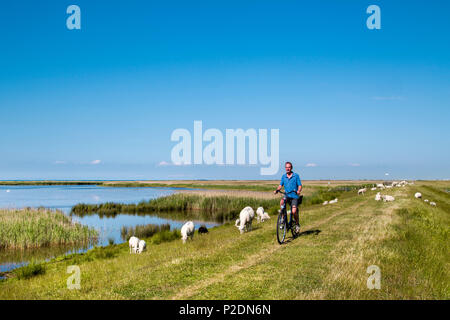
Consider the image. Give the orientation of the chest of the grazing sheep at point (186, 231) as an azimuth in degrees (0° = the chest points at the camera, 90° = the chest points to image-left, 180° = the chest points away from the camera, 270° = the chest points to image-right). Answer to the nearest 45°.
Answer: approximately 45°

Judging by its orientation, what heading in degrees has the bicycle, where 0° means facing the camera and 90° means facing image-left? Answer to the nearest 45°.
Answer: approximately 45°

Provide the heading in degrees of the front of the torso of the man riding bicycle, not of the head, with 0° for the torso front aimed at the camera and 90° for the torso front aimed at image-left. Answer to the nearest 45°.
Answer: approximately 45°

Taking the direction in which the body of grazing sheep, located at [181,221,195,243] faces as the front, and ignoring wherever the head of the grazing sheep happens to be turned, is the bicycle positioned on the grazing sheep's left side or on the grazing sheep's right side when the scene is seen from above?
on the grazing sheep's left side

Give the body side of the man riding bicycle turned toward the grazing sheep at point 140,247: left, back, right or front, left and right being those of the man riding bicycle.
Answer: right

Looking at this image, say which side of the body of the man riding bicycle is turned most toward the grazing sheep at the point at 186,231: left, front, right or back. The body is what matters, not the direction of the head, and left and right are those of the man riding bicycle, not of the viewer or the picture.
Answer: right
